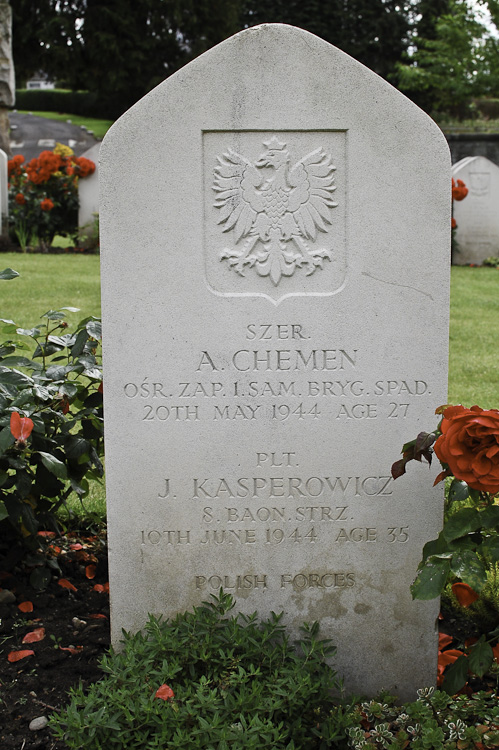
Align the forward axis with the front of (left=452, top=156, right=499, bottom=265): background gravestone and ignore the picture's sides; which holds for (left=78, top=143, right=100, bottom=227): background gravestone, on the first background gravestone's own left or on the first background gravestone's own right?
on the first background gravestone's own right

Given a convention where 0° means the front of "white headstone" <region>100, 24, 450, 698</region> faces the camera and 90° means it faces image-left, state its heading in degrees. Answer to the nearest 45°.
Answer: approximately 0°

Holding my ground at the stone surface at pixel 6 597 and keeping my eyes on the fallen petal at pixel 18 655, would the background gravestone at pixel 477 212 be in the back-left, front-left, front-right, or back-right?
back-left

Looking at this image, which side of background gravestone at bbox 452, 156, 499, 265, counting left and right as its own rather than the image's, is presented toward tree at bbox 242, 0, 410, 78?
back

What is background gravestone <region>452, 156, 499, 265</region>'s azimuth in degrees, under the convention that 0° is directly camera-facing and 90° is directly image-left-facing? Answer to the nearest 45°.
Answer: approximately 0°

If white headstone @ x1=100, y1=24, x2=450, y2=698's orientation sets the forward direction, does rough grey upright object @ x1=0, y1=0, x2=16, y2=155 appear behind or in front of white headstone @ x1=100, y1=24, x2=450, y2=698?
behind

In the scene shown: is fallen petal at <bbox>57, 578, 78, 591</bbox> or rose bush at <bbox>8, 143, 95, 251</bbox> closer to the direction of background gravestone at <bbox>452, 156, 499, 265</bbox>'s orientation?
the fallen petal

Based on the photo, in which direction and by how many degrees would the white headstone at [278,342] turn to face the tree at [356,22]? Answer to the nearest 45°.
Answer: approximately 180°

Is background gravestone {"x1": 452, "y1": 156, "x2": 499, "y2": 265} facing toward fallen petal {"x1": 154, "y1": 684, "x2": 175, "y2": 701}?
yes

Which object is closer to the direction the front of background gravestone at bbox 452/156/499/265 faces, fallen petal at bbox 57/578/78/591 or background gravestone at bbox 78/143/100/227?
the fallen petal

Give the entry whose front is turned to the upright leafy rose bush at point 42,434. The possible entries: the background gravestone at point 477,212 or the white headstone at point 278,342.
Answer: the background gravestone

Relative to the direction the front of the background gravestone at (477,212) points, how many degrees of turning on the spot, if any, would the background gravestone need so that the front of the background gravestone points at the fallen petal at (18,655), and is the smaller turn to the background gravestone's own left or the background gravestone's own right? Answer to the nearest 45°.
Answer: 0° — it already faces it
